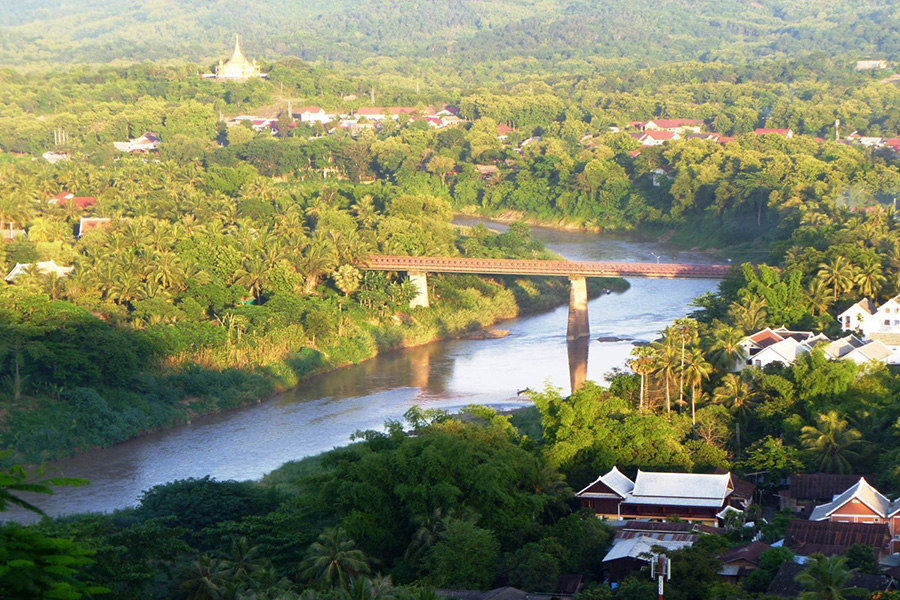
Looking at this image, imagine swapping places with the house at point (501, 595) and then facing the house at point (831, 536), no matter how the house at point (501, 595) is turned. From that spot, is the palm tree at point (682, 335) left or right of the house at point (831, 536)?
left

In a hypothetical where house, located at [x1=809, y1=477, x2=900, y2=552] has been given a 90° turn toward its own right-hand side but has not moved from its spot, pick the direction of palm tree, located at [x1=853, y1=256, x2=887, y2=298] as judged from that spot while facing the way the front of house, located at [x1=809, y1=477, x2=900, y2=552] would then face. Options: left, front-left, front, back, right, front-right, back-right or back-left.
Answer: right

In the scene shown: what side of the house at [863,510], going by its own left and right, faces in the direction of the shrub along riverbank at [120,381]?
right

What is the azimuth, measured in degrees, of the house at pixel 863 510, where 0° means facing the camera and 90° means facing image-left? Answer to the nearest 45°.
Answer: approximately 0°

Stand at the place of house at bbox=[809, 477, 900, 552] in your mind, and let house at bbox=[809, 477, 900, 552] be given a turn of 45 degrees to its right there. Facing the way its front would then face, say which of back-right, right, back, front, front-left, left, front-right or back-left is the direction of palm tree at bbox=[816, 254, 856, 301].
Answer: back-right

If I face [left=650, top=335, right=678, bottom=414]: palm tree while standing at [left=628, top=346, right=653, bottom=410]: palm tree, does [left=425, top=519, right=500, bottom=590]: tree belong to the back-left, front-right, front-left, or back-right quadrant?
back-right

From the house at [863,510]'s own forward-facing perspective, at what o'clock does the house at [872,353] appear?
the house at [872,353] is roughly at 6 o'clock from the house at [863,510].

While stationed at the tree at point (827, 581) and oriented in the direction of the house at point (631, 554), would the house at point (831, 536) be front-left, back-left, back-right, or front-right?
front-right

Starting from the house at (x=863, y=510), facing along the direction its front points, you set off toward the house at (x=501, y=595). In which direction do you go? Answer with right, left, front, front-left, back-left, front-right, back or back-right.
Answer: front-right

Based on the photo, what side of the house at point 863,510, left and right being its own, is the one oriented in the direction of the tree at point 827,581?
front

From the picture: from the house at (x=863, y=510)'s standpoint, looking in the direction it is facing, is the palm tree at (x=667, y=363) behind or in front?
behind

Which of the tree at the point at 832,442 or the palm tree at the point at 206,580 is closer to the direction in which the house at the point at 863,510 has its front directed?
the palm tree

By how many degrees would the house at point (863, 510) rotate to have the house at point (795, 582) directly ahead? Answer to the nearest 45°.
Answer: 0° — it already faces it

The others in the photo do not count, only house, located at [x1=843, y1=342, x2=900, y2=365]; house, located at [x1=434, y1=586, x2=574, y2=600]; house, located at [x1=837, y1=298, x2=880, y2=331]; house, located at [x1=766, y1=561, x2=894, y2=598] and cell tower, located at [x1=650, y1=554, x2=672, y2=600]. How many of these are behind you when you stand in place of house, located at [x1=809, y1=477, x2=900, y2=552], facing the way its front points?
2

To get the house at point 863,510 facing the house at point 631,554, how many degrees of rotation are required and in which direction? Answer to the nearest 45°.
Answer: approximately 45° to its right

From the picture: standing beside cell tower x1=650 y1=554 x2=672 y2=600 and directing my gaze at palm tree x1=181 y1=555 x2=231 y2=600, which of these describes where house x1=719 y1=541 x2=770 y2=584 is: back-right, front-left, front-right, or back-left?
back-right

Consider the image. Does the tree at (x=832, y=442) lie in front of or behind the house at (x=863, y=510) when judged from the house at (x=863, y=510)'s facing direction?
behind

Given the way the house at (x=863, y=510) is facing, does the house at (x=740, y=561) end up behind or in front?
in front
